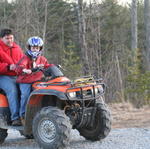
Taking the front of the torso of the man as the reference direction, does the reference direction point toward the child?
yes

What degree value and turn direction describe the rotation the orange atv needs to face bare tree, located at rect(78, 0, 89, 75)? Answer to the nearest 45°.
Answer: approximately 135° to its left

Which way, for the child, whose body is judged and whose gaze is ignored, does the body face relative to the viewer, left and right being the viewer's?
facing the viewer and to the right of the viewer

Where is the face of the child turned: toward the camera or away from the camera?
toward the camera

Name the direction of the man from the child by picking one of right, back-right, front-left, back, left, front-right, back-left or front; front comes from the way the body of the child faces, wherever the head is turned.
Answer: back
